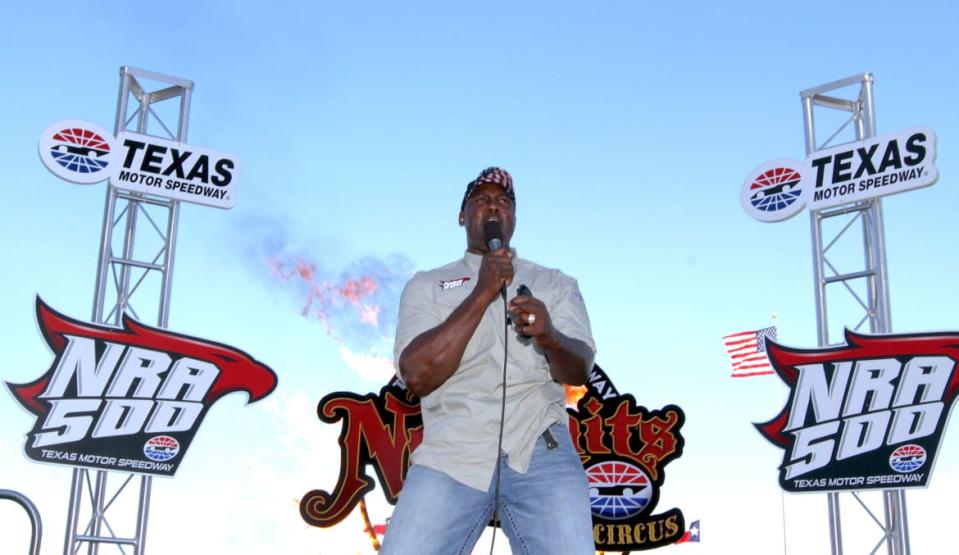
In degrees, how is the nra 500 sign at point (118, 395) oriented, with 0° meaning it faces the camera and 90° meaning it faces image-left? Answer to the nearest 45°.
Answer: approximately 0°

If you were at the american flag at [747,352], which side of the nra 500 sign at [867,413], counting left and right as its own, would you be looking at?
back

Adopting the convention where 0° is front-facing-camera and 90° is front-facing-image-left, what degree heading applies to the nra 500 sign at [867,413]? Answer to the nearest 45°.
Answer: approximately 0°

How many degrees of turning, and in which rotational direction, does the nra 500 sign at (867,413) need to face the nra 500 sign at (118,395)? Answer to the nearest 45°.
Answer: approximately 90° to its right

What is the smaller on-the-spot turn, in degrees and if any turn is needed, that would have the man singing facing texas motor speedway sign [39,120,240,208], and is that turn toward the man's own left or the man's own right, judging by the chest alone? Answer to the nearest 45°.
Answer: approximately 135° to the man's own right
